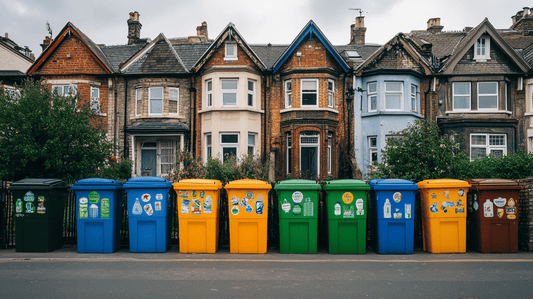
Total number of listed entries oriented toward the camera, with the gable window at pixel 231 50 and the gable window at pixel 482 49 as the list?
2

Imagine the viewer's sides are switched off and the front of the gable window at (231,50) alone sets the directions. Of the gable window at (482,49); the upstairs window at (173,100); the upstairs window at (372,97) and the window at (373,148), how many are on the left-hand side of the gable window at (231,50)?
3

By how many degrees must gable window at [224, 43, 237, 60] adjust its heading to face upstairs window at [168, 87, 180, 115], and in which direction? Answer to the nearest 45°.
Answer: approximately 90° to its right

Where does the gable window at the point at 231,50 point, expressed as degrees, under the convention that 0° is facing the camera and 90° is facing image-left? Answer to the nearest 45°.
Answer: approximately 0°

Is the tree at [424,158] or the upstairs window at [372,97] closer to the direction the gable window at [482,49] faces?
the tree

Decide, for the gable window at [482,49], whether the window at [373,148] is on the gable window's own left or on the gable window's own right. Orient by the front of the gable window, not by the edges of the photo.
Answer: on the gable window's own right

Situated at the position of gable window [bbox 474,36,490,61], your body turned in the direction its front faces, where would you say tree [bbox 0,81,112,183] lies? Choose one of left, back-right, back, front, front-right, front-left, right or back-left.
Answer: front-right
